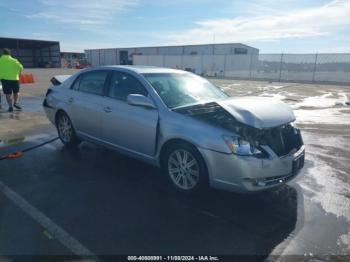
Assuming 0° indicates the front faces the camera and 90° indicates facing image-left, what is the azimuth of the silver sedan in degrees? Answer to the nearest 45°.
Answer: approximately 315°

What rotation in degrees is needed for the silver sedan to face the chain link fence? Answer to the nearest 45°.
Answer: approximately 135° to its left

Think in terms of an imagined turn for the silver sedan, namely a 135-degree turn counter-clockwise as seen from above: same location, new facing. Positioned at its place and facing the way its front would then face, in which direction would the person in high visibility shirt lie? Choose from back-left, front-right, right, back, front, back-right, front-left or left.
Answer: front-left
